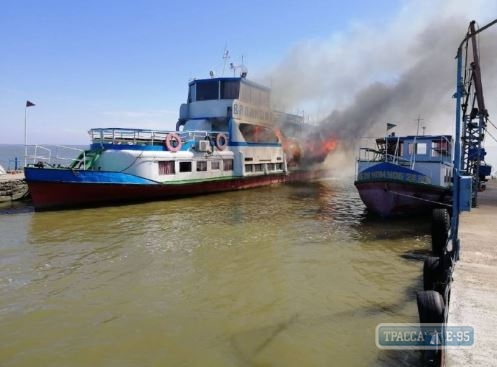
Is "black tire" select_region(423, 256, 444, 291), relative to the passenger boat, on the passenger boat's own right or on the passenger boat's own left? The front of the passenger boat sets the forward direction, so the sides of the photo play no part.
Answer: on the passenger boat's own left

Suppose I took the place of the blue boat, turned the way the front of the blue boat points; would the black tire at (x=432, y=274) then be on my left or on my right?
on my left

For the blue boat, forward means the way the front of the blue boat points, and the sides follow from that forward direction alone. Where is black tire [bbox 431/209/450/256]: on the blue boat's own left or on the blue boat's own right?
on the blue boat's own left

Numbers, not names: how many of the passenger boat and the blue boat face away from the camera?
0

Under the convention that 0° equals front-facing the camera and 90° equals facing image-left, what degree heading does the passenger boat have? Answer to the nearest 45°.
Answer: approximately 45°

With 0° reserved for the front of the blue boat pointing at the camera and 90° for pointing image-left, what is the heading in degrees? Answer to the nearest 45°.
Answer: approximately 45°

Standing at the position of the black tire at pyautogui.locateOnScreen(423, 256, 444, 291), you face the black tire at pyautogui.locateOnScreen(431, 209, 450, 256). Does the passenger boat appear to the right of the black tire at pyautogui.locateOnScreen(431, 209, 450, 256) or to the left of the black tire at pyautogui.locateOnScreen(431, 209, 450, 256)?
left

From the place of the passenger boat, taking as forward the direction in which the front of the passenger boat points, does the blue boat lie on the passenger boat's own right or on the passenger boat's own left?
on the passenger boat's own left

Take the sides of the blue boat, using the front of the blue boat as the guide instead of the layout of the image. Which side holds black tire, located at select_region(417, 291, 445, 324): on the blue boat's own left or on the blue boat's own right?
on the blue boat's own left
